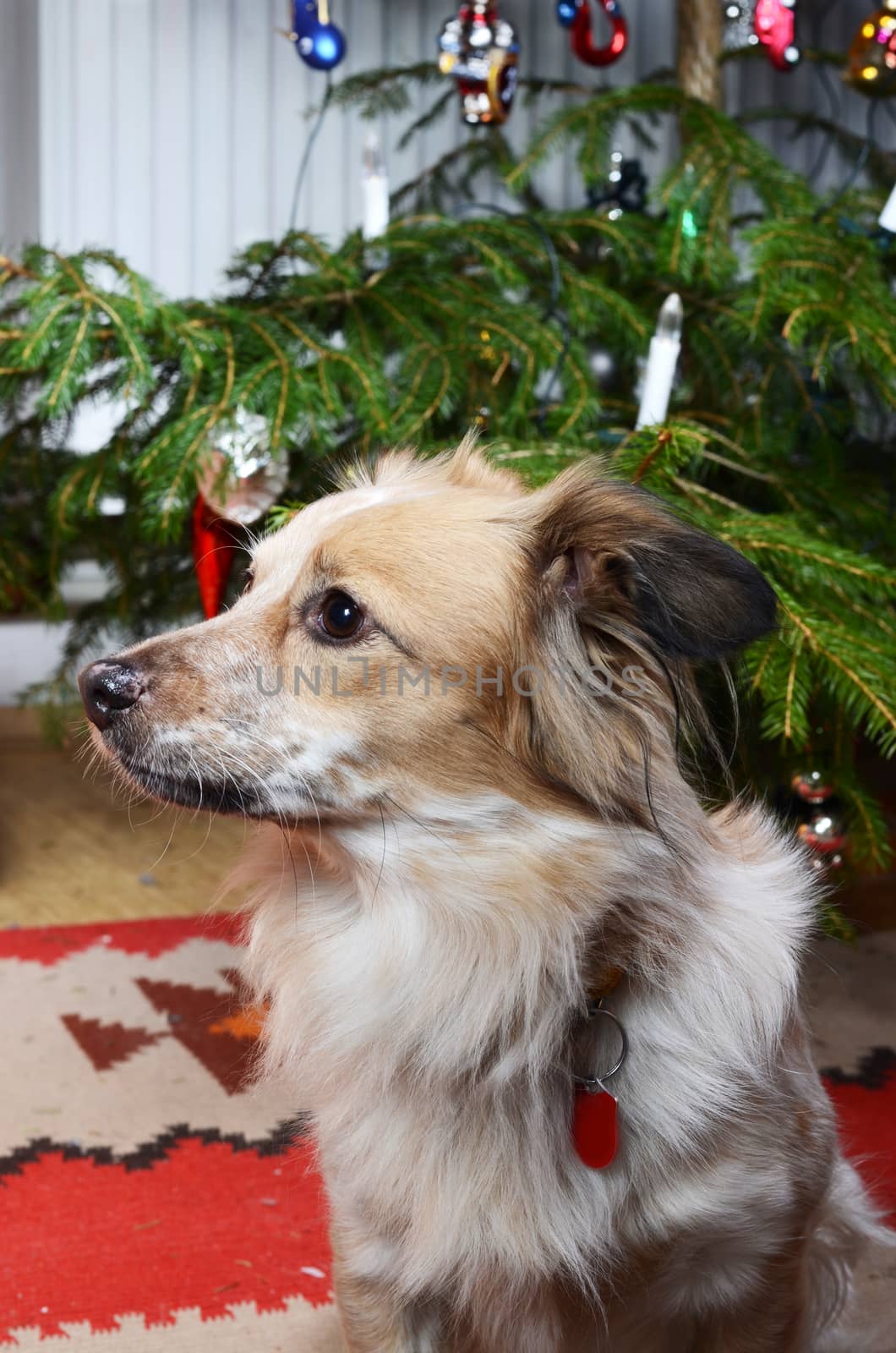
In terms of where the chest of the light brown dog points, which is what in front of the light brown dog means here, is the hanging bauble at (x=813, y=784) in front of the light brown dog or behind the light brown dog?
behind

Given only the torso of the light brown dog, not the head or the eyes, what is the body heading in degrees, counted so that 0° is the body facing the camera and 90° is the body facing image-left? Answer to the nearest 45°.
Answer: approximately 45°

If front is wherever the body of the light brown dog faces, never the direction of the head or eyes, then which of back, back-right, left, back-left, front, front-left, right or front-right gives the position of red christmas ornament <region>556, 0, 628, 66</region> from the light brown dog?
back-right

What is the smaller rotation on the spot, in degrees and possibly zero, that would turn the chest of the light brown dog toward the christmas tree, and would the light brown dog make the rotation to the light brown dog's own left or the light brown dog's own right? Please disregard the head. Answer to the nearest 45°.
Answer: approximately 135° to the light brown dog's own right

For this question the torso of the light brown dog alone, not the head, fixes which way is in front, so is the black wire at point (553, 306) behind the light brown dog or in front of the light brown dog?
behind
